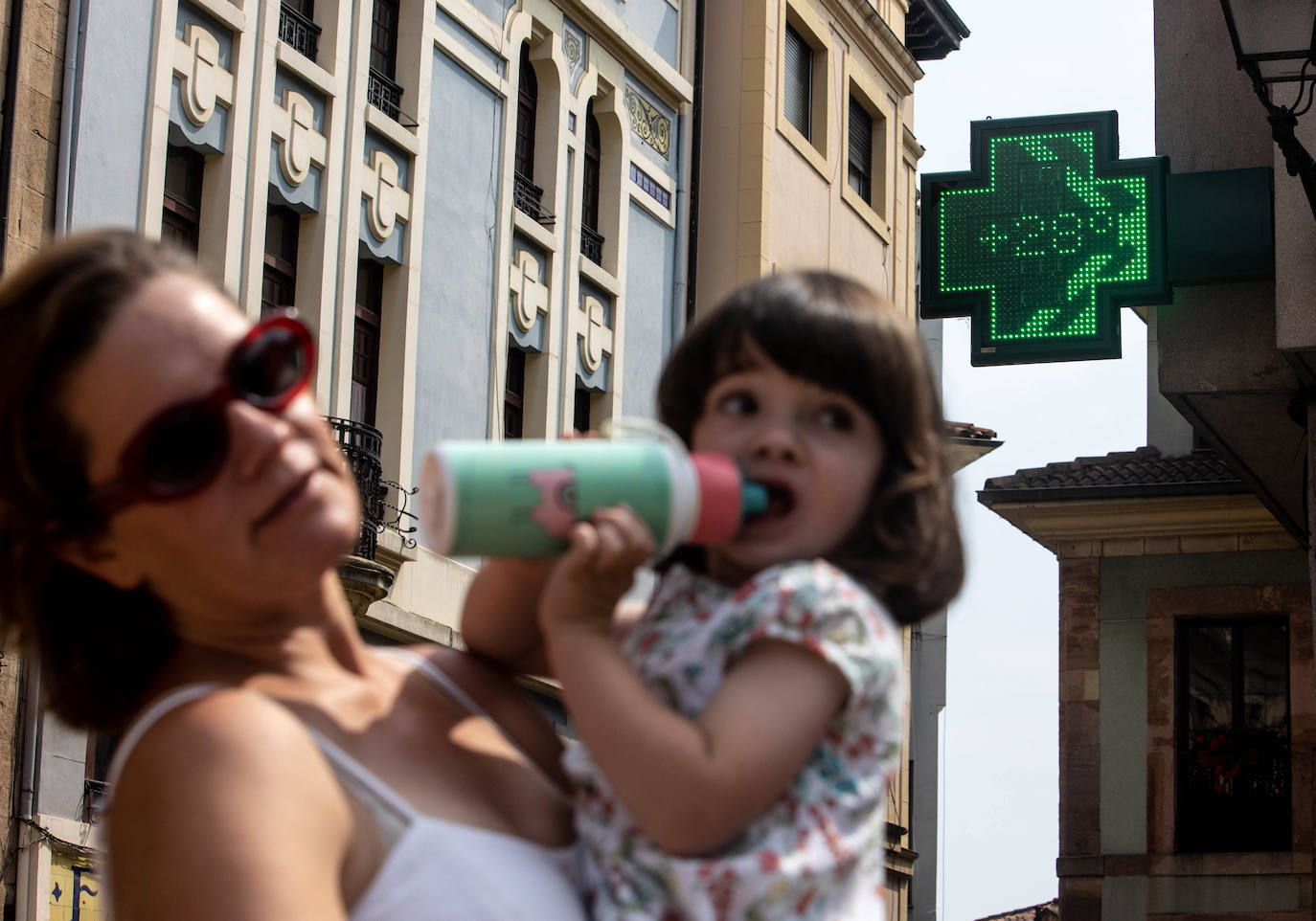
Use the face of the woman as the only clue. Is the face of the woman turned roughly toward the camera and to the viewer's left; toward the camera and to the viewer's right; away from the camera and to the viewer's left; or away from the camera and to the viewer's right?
toward the camera and to the viewer's right

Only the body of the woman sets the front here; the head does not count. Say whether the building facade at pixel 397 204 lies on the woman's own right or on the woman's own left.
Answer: on the woman's own left

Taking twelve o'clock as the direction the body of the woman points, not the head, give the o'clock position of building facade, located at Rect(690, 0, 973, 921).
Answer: The building facade is roughly at 8 o'clock from the woman.

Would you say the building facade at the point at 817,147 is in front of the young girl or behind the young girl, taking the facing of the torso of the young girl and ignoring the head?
behind

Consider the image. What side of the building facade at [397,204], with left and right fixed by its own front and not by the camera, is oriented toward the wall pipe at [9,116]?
right

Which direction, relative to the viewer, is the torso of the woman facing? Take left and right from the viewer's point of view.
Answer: facing the viewer and to the right of the viewer

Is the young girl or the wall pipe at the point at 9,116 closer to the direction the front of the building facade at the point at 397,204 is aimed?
the young girl

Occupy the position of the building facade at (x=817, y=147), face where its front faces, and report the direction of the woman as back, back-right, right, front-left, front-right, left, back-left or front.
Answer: front-right

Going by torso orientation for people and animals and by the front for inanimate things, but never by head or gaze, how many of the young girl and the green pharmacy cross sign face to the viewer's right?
0

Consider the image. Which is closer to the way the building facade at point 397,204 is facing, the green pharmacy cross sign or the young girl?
the green pharmacy cross sign

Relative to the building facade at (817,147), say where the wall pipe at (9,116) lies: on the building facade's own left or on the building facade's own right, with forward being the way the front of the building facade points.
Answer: on the building facade's own right
